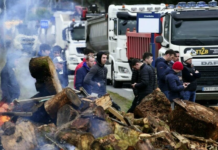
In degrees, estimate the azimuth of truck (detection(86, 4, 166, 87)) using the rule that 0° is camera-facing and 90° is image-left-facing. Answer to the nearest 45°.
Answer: approximately 315°

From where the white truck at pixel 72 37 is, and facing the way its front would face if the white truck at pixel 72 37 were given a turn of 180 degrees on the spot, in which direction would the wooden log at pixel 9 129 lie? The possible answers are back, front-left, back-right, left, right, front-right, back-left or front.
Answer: back-left

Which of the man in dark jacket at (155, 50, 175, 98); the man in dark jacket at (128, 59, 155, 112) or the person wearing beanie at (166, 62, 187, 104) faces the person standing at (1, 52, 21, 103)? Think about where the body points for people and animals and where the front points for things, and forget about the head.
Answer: the man in dark jacket at (128, 59, 155, 112)

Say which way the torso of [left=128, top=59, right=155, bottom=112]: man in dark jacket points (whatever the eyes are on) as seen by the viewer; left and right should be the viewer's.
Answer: facing to the left of the viewer

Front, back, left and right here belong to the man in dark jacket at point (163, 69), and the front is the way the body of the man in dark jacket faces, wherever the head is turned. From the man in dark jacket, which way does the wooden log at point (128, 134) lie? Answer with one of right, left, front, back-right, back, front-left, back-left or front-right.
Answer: right

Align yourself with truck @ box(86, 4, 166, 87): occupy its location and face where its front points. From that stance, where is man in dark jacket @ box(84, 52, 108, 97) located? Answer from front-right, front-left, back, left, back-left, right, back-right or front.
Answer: front-right

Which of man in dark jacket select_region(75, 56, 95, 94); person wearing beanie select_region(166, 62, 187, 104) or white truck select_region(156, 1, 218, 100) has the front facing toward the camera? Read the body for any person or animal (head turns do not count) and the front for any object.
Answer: the white truck

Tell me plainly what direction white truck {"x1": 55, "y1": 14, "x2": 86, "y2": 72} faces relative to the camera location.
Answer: facing the viewer and to the right of the viewer

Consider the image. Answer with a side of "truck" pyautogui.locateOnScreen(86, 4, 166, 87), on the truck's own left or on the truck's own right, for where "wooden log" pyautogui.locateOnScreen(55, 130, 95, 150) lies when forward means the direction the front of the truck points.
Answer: on the truck's own right

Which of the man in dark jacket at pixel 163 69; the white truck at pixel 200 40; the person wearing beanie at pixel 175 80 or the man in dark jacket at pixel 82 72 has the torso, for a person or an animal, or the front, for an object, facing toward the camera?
the white truck

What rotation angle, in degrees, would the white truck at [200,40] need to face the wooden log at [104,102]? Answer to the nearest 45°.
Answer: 0° — it already faces it

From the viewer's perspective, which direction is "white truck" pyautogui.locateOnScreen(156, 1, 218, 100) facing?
toward the camera
